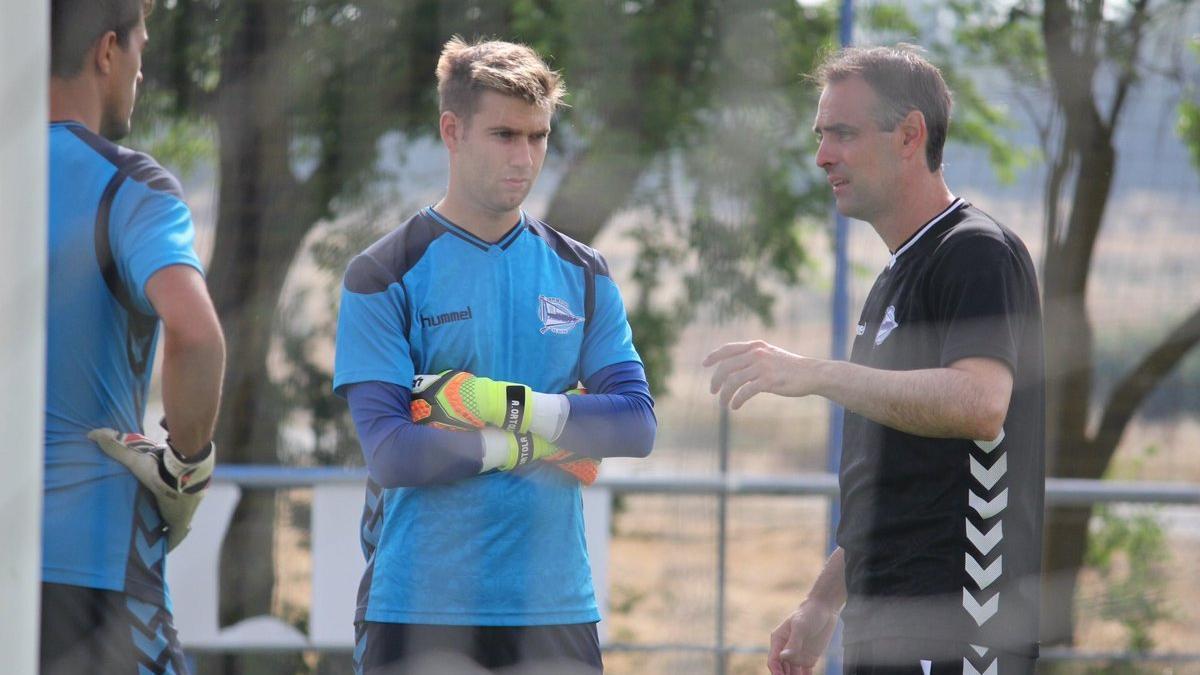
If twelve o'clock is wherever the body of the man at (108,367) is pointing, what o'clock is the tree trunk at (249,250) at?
The tree trunk is roughly at 11 o'clock from the man.

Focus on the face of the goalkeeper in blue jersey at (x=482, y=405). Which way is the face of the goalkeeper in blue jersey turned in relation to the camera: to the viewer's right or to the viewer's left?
to the viewer's right

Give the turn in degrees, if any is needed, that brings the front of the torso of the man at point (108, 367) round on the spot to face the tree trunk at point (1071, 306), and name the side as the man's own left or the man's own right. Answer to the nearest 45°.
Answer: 0° — they already face it

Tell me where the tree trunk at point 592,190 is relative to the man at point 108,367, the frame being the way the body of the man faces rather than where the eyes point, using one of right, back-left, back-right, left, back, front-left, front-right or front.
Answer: front

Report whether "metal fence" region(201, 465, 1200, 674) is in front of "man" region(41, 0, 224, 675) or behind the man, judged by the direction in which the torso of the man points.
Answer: in front

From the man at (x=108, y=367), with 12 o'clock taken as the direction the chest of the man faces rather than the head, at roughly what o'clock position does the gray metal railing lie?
The gray metal railing is roughly at 11 o'clock from the man.

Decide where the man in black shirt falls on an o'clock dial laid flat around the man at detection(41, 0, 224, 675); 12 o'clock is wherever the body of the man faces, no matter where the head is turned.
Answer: The man in black shirt is roughly at 2 o'clock from the man.

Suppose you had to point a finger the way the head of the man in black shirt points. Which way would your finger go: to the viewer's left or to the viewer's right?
to the viewer's left

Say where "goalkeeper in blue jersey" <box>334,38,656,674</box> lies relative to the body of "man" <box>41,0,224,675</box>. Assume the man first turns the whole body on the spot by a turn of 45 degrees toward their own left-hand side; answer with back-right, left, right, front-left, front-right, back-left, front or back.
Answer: right

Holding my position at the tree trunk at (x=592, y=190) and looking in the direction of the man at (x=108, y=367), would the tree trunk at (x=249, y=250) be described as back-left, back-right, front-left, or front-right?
front-right

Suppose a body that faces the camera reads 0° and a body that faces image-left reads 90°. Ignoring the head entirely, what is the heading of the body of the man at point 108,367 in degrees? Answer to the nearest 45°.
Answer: approximately 225°

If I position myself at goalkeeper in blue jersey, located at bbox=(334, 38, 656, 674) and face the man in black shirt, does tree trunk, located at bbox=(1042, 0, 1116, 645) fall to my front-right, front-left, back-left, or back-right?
front-left
